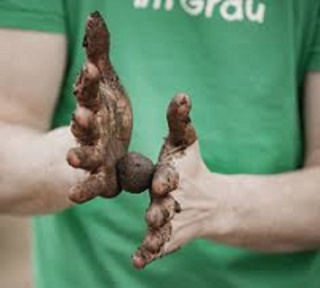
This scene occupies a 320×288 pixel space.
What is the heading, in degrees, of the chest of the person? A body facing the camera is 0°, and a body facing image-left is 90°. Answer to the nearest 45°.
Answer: approximately 0°
